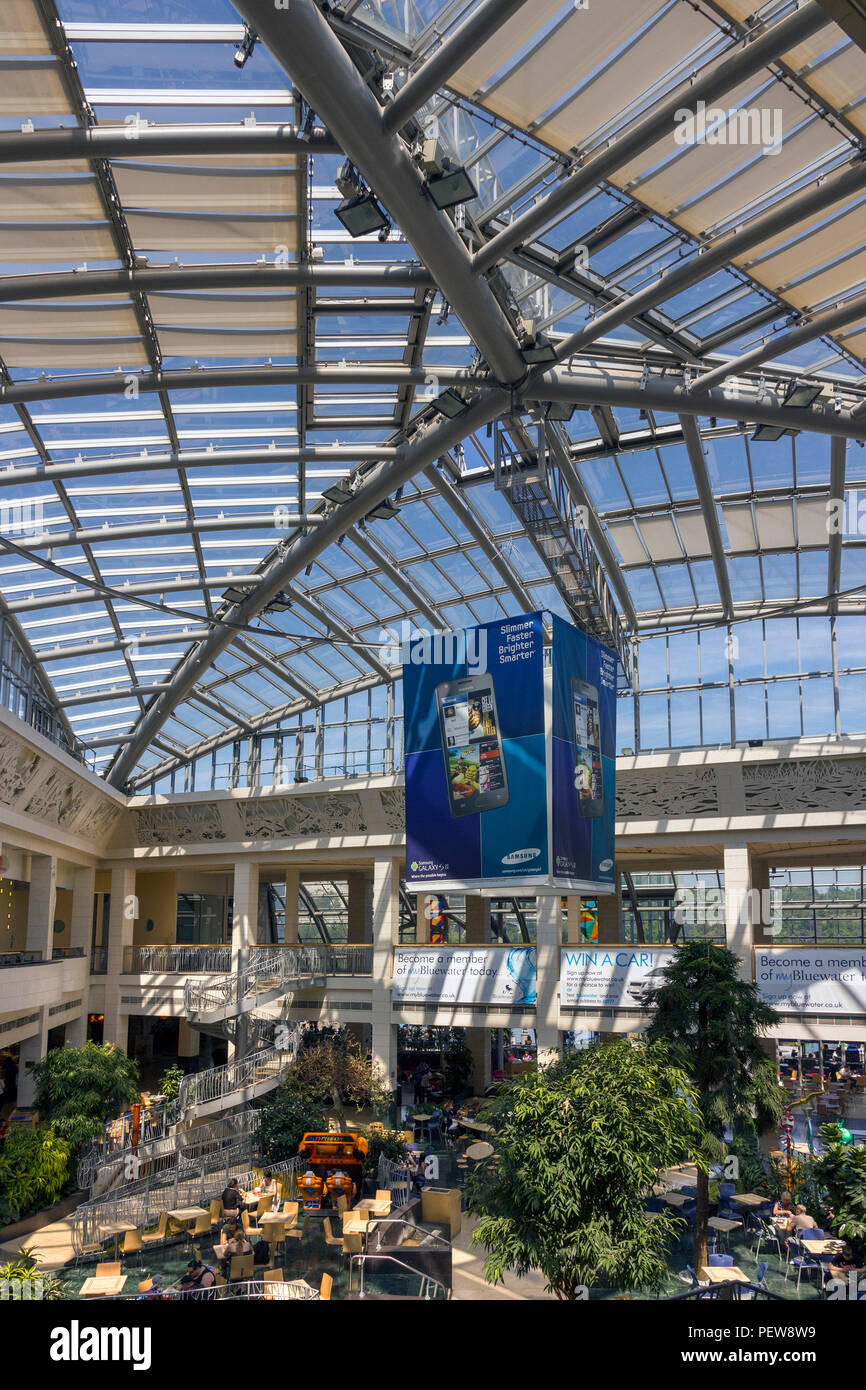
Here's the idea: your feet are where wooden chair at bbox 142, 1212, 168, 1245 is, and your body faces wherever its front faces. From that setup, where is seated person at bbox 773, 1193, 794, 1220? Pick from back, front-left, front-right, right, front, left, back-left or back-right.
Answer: back

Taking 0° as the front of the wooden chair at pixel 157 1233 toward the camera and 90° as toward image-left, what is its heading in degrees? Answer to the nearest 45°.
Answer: approximately 90°

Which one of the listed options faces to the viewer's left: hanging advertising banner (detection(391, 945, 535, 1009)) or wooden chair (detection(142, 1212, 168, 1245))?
the wooden chair

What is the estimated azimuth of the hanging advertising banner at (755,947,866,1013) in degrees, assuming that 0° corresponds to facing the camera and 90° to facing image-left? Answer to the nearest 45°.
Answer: approximately 0°

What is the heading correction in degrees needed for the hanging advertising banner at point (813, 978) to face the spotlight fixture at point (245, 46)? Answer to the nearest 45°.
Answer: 0° — it already faces it
